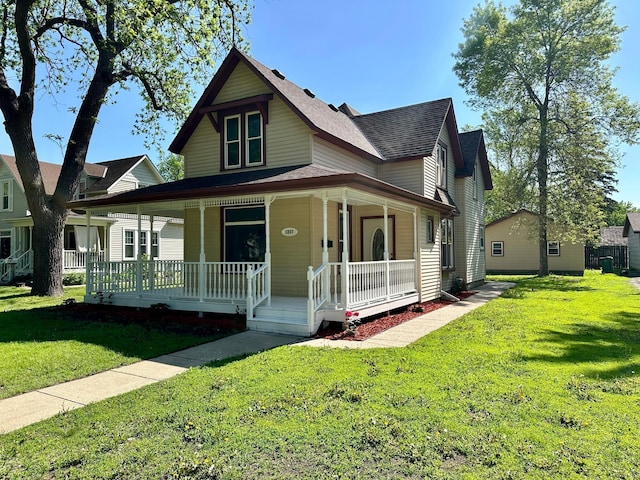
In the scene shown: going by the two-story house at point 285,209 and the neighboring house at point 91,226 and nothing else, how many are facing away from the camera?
0

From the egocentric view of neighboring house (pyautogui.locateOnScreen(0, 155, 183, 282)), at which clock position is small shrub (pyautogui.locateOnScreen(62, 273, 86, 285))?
The small shrub is roughly at 11 o'clock from the neighboring house.

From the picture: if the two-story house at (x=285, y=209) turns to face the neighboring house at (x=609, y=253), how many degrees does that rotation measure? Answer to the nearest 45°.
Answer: approximately 180°

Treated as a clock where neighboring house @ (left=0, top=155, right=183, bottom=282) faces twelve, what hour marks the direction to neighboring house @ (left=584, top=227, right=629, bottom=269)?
neighboring house @ (left=584, top=227, right=629, bottom=269) is roughly at 8 o'clock from neighboring house @ (left=0, top=155, right=183, bottom=282).

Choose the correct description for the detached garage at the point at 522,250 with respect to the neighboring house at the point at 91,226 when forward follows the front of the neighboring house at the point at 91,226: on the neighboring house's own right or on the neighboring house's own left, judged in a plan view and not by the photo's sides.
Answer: on the neighboring house's own left

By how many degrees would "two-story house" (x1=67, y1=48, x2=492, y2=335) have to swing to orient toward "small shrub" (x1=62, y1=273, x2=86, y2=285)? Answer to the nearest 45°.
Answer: approximately 90° to its right

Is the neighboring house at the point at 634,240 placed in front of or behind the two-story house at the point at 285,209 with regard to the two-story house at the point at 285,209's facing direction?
behind

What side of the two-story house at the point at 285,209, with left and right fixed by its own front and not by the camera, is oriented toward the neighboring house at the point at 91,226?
right

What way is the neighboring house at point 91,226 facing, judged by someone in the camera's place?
facing the viewer and to the left of the viewer

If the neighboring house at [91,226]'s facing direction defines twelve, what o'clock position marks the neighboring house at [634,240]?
the neighboring house at [634,240] is roughly at 8 o'clock from the neighboring house at [91,226].

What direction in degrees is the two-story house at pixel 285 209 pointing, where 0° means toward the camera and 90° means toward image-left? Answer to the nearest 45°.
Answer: approximately 45°

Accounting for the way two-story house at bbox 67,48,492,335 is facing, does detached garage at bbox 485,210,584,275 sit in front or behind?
behind

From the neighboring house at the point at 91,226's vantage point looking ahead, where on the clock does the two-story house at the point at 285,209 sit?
The two-story house is roughly at 10 o'clock from the neighboring house.
